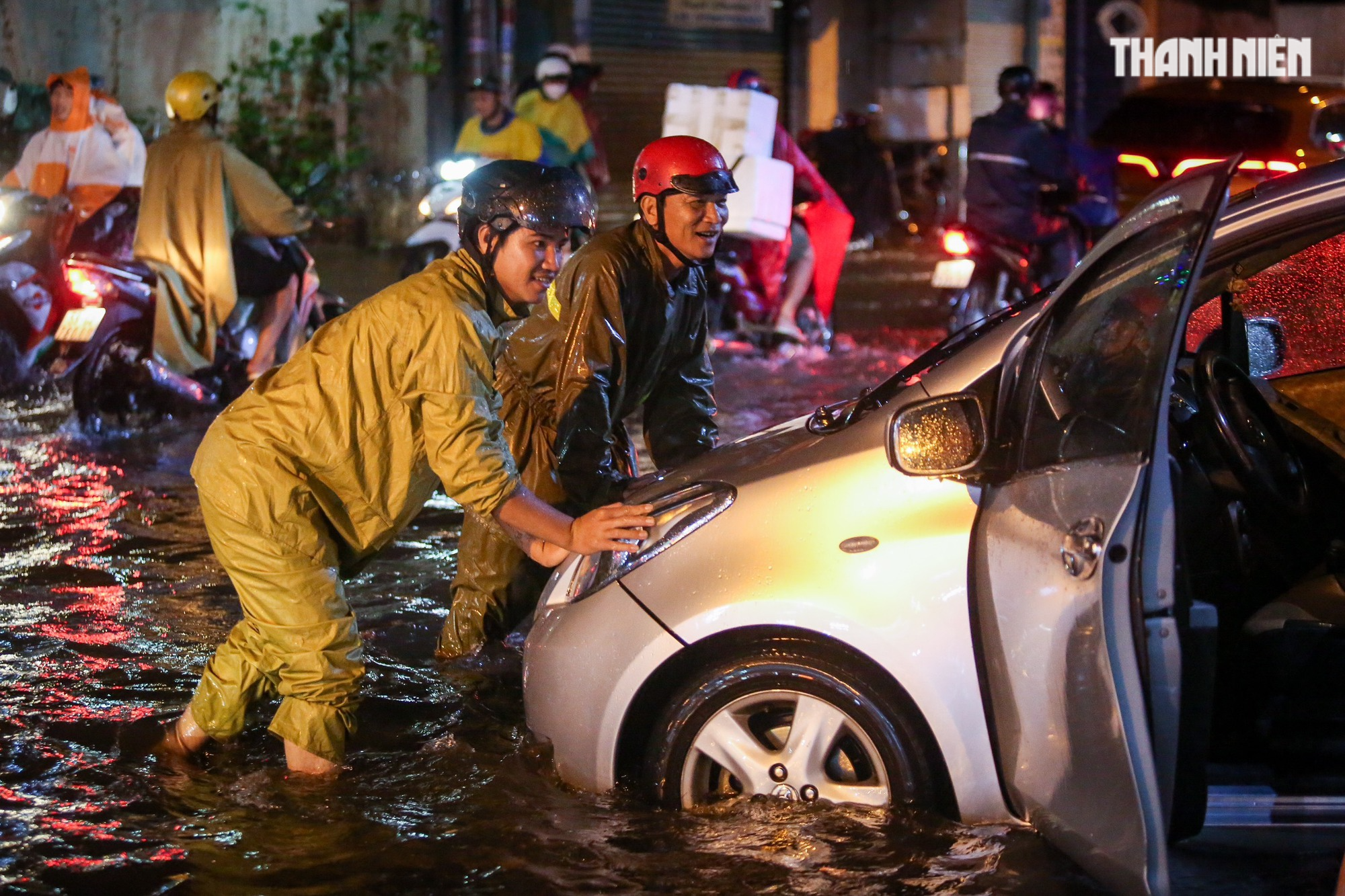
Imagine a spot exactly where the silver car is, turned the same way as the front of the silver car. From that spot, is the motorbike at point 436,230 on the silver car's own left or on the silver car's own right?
on the silver car's own right

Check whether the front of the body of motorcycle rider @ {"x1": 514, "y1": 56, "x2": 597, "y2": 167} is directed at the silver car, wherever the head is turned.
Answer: yes

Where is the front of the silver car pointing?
to the viewer's left

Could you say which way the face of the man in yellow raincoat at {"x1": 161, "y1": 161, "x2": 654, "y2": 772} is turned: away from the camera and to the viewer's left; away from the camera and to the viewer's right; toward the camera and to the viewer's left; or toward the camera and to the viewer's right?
toward the camera and to the viewer's right

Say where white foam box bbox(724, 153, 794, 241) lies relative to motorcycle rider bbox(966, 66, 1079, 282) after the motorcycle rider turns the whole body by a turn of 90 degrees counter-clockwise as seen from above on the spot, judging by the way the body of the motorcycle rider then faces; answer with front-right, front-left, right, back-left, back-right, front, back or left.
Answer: front-left

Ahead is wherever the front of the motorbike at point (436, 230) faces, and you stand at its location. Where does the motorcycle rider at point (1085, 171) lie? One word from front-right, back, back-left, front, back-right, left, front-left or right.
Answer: back-left

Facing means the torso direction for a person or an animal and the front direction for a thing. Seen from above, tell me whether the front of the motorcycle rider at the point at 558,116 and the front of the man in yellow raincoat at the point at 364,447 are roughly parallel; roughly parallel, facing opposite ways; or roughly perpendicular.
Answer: roughly perpendicular

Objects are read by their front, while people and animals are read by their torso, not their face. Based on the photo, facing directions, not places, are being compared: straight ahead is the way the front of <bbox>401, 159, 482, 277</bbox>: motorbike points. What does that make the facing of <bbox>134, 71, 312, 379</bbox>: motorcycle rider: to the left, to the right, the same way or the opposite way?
the opposite way

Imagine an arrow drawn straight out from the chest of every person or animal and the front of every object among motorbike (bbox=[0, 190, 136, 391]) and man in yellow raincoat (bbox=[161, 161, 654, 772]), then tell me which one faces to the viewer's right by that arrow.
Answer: the man in yellow raincoat

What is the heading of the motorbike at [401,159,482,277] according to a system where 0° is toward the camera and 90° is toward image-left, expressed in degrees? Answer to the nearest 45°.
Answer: approximately 45°

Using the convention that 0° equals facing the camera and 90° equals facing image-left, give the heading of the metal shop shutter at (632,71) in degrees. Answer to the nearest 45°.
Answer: approximately 0°

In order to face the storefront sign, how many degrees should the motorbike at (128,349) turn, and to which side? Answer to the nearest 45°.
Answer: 0° — it already faces it

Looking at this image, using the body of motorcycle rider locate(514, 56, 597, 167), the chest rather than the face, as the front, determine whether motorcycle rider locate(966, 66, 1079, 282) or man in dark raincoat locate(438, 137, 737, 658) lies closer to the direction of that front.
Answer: the man in dark raincoat
